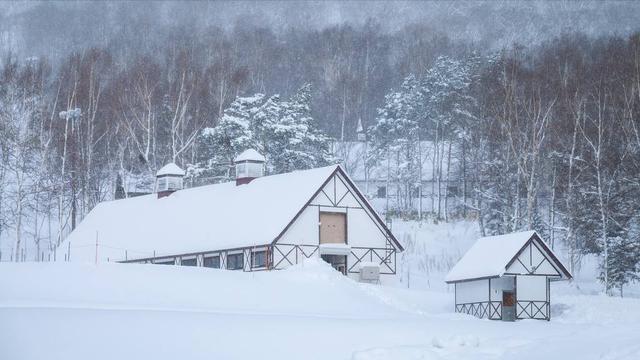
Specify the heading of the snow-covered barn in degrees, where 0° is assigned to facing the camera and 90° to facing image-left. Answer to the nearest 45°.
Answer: approximately 315°

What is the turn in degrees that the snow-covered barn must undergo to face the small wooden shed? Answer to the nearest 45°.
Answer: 0° — it already faces it

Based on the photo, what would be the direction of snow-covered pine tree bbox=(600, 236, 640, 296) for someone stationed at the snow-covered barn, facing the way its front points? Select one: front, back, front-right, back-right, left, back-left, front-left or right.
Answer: front-left

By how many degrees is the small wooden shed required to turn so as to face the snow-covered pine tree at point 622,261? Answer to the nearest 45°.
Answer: approximately 90° to its left

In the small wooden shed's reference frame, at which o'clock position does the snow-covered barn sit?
The snow-covered barn is roughly at 5 o'clock from the small wooden shed.

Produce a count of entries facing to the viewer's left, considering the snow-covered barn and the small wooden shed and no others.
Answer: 0

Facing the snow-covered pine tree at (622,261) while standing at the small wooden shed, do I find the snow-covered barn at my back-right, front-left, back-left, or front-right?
back-left

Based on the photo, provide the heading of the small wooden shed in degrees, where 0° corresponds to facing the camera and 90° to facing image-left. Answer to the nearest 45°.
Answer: approximately 315°
